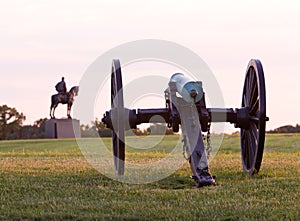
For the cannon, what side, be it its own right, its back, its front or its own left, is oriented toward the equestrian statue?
front

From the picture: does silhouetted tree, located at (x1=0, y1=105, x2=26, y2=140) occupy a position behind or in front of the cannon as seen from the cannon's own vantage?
in front

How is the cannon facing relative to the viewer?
away from the camera

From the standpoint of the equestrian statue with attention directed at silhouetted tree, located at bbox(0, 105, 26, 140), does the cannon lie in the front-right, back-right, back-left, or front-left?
back-left
